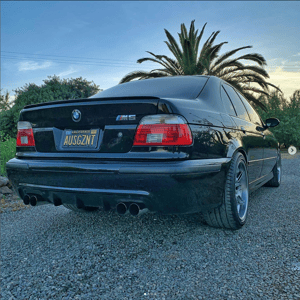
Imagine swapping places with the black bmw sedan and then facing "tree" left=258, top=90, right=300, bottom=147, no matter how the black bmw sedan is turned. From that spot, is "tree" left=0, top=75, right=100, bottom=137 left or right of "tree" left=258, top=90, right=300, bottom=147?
left

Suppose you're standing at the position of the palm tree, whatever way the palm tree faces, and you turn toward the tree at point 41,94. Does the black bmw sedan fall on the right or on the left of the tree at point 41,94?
left

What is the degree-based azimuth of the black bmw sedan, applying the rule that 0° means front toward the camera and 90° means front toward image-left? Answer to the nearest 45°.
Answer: approximately 225°

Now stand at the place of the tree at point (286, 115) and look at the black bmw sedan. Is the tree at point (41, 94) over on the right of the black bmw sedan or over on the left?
right

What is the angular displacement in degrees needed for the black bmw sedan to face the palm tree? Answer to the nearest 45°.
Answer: approximately 45° to its left

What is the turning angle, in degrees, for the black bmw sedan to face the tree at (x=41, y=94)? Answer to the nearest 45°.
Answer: approximately 45° to its left

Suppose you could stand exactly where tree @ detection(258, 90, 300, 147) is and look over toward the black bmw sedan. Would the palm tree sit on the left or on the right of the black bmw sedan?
right

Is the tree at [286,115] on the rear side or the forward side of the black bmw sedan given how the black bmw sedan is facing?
on the forward side

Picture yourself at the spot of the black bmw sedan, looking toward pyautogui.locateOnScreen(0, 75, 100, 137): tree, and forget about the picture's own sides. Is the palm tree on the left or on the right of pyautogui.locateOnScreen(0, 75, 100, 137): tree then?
right

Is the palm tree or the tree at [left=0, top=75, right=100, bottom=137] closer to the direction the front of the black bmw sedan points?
the palm tree
